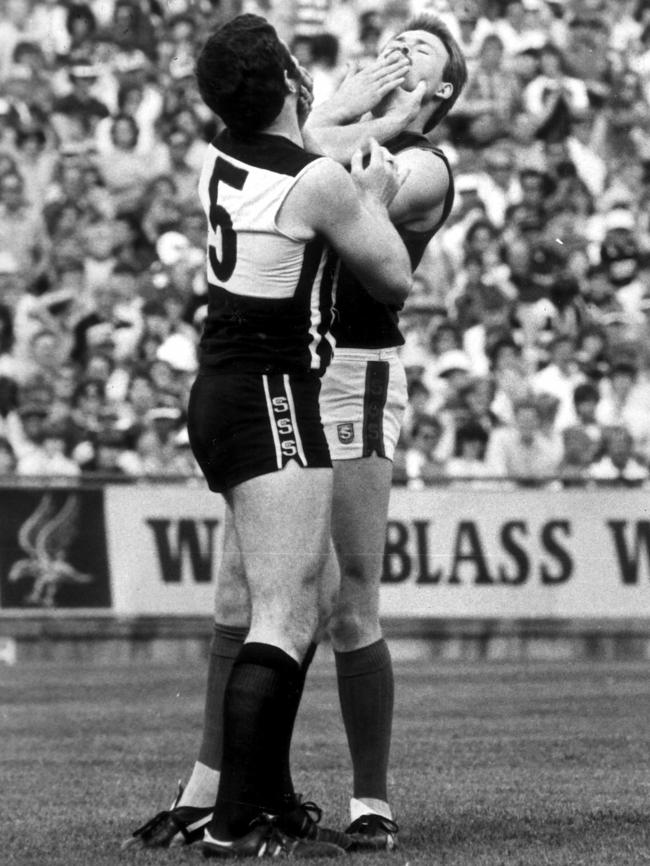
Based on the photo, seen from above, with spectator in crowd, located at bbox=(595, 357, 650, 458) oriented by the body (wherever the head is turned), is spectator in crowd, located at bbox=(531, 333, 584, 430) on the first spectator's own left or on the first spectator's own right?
on the first spectator's own right

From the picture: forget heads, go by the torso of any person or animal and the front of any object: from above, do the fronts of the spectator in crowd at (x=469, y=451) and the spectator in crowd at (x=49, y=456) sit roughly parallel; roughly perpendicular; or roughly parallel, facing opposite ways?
roughly parallel

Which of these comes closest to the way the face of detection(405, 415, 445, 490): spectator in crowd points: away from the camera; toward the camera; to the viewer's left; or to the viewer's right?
toward the camera

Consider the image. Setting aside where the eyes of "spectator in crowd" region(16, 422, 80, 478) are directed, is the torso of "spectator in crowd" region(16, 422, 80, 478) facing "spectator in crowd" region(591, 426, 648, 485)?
no

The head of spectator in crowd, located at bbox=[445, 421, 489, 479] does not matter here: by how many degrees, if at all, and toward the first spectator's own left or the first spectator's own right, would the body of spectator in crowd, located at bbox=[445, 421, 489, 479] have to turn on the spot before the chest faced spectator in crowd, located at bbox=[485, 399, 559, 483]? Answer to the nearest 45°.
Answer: approximately 90° to the first spectator's own left

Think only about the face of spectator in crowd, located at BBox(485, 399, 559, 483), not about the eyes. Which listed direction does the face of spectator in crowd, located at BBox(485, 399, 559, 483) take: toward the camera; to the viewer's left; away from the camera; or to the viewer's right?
toward the camera

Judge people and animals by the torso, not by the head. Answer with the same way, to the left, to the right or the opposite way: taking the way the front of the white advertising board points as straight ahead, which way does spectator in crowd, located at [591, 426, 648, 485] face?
the same way

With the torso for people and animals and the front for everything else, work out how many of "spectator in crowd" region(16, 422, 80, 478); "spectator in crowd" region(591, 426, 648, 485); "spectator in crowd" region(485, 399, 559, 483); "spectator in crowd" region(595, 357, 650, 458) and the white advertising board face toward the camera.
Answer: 5

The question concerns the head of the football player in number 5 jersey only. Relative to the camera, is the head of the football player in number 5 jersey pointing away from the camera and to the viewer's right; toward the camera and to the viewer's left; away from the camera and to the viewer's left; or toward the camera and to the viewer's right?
away from the camera and to the viewer's right

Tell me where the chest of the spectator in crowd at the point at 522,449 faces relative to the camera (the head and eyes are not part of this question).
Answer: toward the camera

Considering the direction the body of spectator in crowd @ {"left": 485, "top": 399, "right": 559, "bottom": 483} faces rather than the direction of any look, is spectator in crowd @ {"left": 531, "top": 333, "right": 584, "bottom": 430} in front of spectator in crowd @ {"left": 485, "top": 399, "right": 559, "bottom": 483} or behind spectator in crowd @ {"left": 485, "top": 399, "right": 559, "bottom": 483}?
behind

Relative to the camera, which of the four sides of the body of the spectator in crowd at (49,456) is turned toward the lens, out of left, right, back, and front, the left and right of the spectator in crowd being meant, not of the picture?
front
